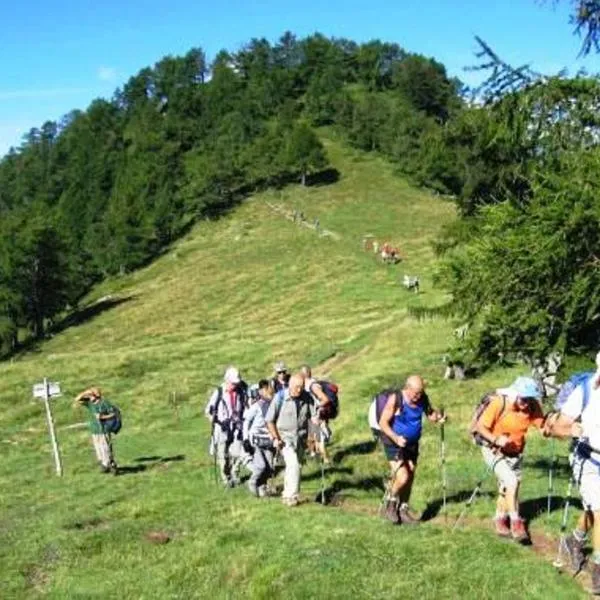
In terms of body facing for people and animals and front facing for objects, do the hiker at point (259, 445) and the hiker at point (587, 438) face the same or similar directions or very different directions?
same or similar directions

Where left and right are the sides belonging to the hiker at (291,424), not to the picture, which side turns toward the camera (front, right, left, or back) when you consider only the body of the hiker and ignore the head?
front

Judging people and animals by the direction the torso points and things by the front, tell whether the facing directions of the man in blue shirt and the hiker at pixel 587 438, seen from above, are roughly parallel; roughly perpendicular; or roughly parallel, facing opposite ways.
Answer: roughly parallel

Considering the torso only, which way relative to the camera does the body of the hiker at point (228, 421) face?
toward the camera

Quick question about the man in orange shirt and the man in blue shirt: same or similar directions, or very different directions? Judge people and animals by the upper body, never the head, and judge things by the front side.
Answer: same or similar directions

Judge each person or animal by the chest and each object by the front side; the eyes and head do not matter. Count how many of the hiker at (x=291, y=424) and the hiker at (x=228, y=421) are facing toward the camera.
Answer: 2
